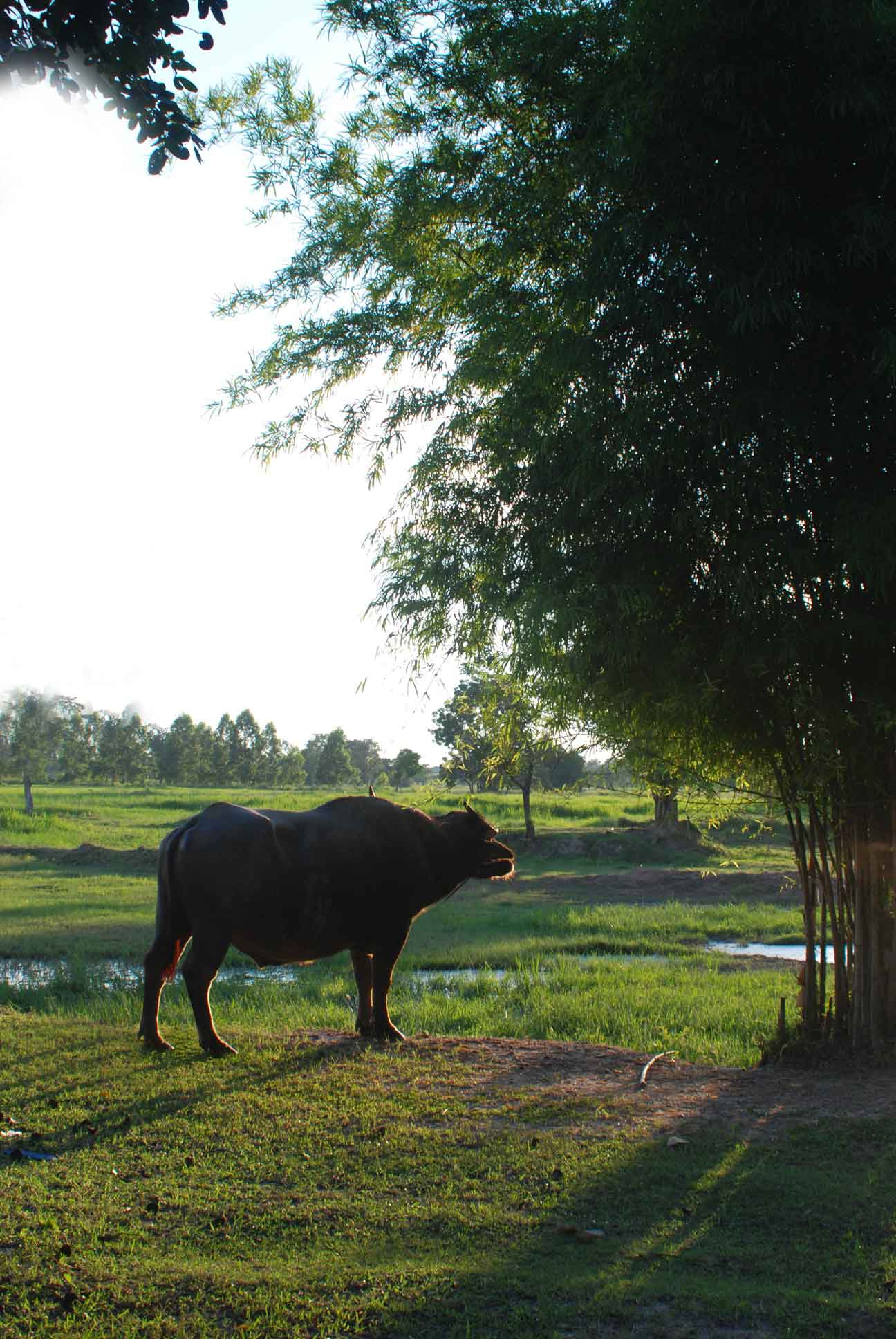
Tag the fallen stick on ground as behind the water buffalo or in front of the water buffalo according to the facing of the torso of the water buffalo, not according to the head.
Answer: in front

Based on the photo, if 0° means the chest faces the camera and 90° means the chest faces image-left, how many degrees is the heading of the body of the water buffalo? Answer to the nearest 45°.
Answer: approximately 270°

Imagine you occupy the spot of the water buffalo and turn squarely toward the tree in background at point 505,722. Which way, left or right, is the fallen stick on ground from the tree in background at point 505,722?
right
